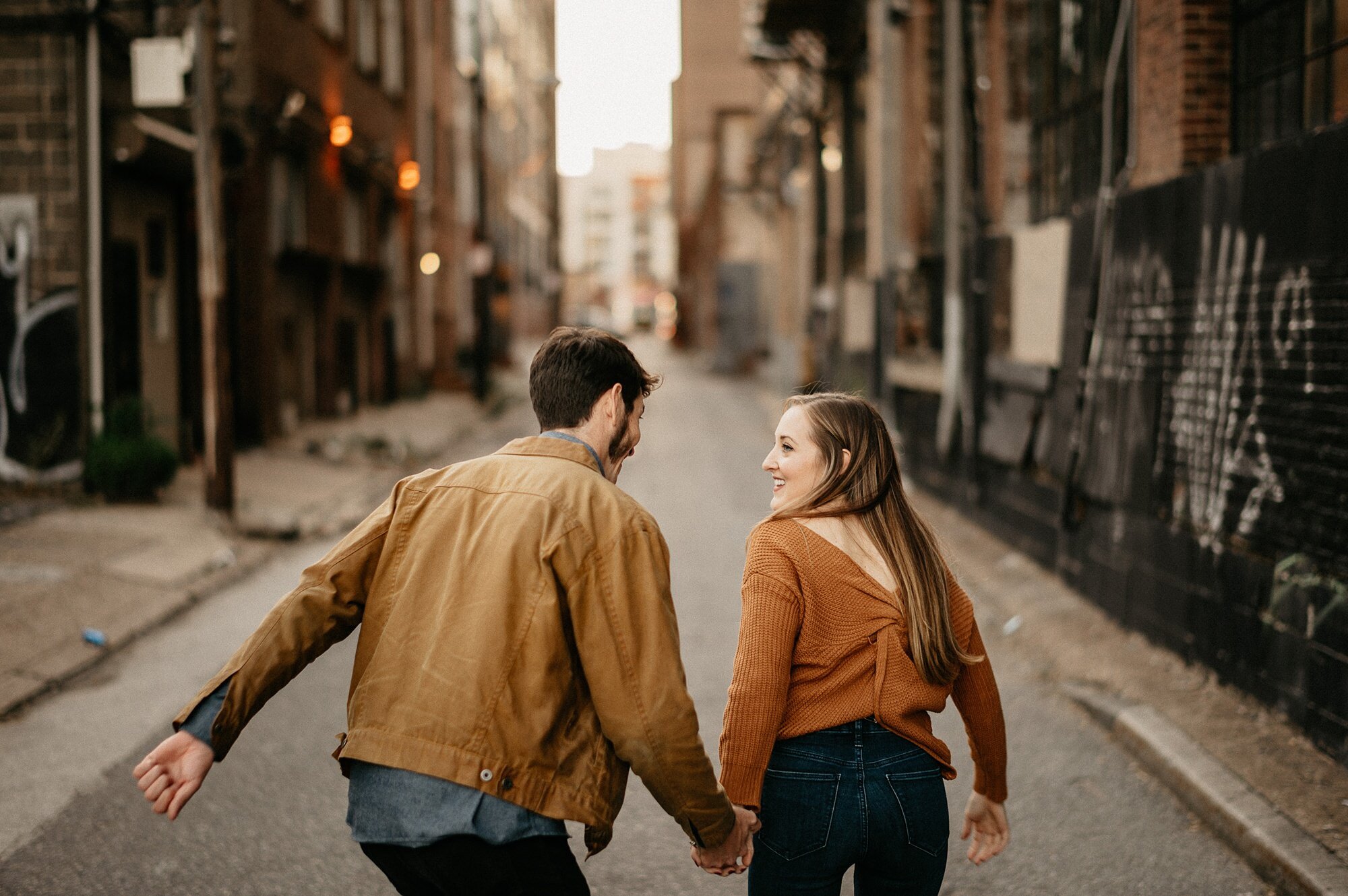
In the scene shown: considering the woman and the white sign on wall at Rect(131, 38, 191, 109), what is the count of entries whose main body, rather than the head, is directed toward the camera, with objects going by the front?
1

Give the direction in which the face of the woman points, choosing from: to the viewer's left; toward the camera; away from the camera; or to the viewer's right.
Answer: to the viewer's left

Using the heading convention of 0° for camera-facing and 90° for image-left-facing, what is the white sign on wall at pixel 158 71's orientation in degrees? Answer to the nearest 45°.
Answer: approximately 0°

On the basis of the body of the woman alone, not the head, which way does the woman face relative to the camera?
away from the camera

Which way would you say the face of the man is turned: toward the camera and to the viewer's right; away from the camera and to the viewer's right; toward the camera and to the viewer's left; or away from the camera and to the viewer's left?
away from the camera and to the viewer's right

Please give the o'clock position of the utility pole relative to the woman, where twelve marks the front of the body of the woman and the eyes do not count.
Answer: The utility pole is roughly at 11 o'clock from the woman.

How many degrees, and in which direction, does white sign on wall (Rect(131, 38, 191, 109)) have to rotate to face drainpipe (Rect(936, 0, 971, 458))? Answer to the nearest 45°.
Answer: approximately 90° to its left
